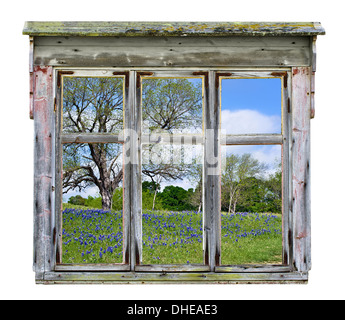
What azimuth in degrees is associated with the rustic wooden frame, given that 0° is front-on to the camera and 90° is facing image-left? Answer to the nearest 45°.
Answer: approximately 0°
